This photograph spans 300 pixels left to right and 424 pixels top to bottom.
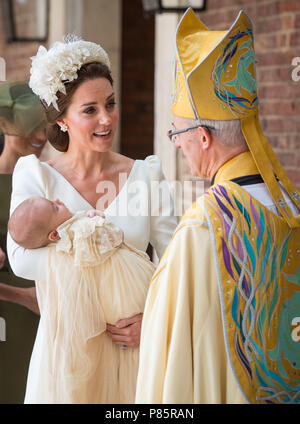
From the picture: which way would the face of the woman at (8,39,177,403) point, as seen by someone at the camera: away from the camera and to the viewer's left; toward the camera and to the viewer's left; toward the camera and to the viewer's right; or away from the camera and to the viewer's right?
toward the camera and to the viewer's right

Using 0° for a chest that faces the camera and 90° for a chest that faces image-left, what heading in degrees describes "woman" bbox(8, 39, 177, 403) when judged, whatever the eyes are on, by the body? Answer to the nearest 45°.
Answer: approximately 315°

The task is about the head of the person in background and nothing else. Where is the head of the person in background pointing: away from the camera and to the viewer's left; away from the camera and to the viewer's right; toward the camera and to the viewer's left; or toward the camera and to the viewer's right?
toward the camera and to the viewer's right

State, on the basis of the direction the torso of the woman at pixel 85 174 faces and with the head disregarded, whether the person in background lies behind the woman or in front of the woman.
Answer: behind
